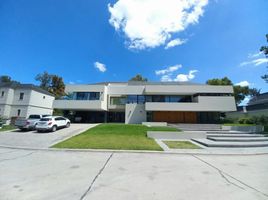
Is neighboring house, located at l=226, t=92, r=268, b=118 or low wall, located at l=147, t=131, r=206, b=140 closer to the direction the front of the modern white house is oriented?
the low wall

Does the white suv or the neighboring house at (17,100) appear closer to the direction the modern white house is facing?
the white suv

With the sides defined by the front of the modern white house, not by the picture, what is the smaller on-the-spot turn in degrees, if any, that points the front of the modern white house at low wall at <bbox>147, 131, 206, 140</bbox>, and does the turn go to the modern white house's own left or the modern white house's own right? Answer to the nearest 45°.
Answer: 0° — it already faces it

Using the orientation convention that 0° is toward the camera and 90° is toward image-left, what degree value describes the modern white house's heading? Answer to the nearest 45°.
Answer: approximately 0°

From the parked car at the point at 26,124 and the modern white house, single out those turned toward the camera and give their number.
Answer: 1

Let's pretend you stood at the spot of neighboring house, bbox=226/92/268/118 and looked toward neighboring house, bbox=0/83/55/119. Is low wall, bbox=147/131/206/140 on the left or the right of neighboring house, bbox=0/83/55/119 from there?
left
